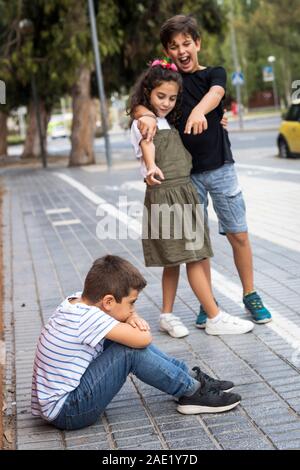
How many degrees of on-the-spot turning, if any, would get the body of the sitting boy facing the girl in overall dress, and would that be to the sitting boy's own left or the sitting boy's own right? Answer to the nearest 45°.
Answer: approximately 90° to the sitting boy's own left

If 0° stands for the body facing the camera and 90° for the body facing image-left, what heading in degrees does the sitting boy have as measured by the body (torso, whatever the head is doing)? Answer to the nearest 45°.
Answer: approximately 270°

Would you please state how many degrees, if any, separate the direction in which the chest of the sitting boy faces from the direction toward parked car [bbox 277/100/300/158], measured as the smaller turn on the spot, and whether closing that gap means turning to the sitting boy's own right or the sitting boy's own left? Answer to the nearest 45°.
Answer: approximately 90° to the sitting boy's own left

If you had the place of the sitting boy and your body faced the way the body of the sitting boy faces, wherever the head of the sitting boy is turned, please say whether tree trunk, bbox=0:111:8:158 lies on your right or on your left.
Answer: on your left

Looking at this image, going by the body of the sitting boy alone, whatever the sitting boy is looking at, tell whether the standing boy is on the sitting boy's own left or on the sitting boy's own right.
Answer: on the sitting boy's own left

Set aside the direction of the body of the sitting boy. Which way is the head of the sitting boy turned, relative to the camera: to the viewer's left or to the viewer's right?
to the viewer's right

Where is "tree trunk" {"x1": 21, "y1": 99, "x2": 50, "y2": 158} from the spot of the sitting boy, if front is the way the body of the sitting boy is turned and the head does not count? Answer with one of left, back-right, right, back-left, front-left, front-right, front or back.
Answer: left

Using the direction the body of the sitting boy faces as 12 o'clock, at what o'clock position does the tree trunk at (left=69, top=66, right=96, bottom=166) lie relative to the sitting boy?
The tree trunk is roughly at 9 o'clock from the sitting boy.
